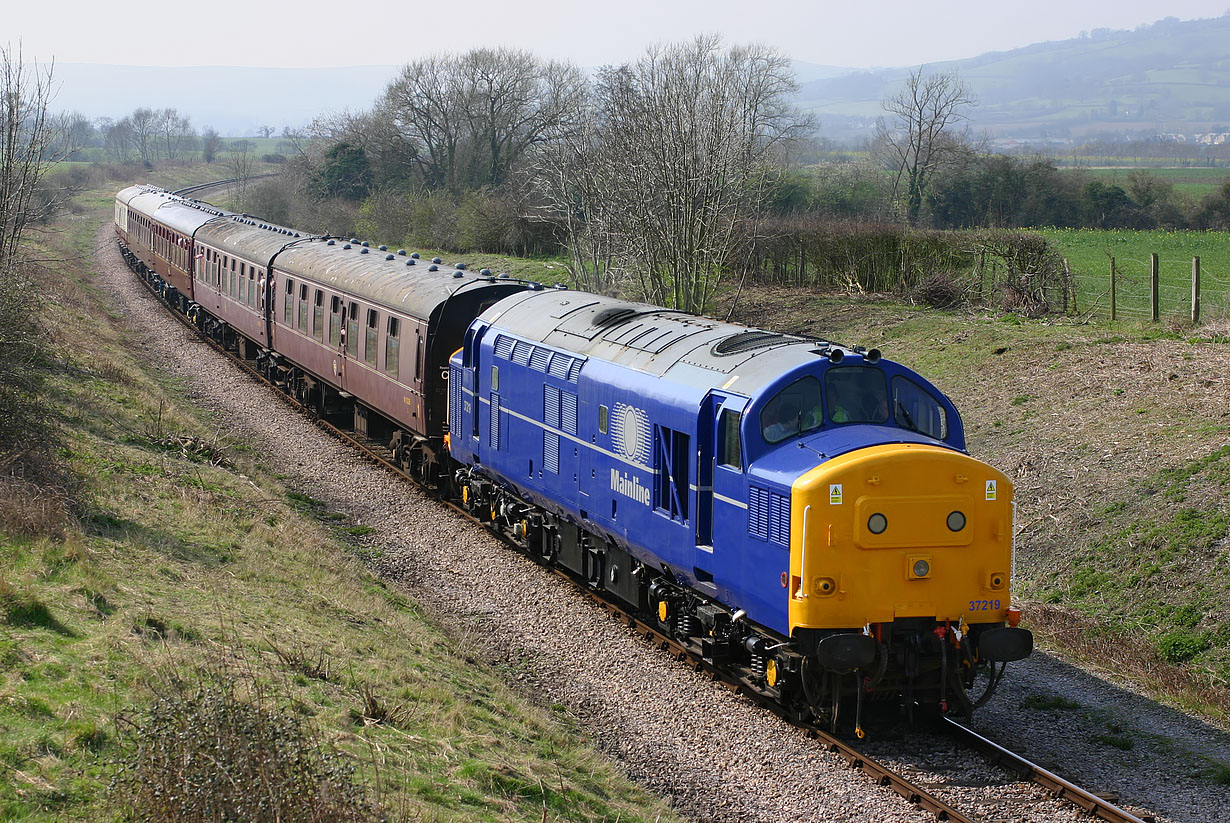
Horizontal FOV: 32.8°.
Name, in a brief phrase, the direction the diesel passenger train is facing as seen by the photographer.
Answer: facing the viewer and to the right of the viewer

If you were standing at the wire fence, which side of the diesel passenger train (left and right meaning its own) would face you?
left

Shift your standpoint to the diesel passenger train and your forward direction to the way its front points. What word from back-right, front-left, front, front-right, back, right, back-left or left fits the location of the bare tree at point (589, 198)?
back-left

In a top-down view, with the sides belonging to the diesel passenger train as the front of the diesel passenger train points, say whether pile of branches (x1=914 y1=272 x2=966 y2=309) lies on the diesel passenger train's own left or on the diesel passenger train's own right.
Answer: on the diesel passenger train's own left
